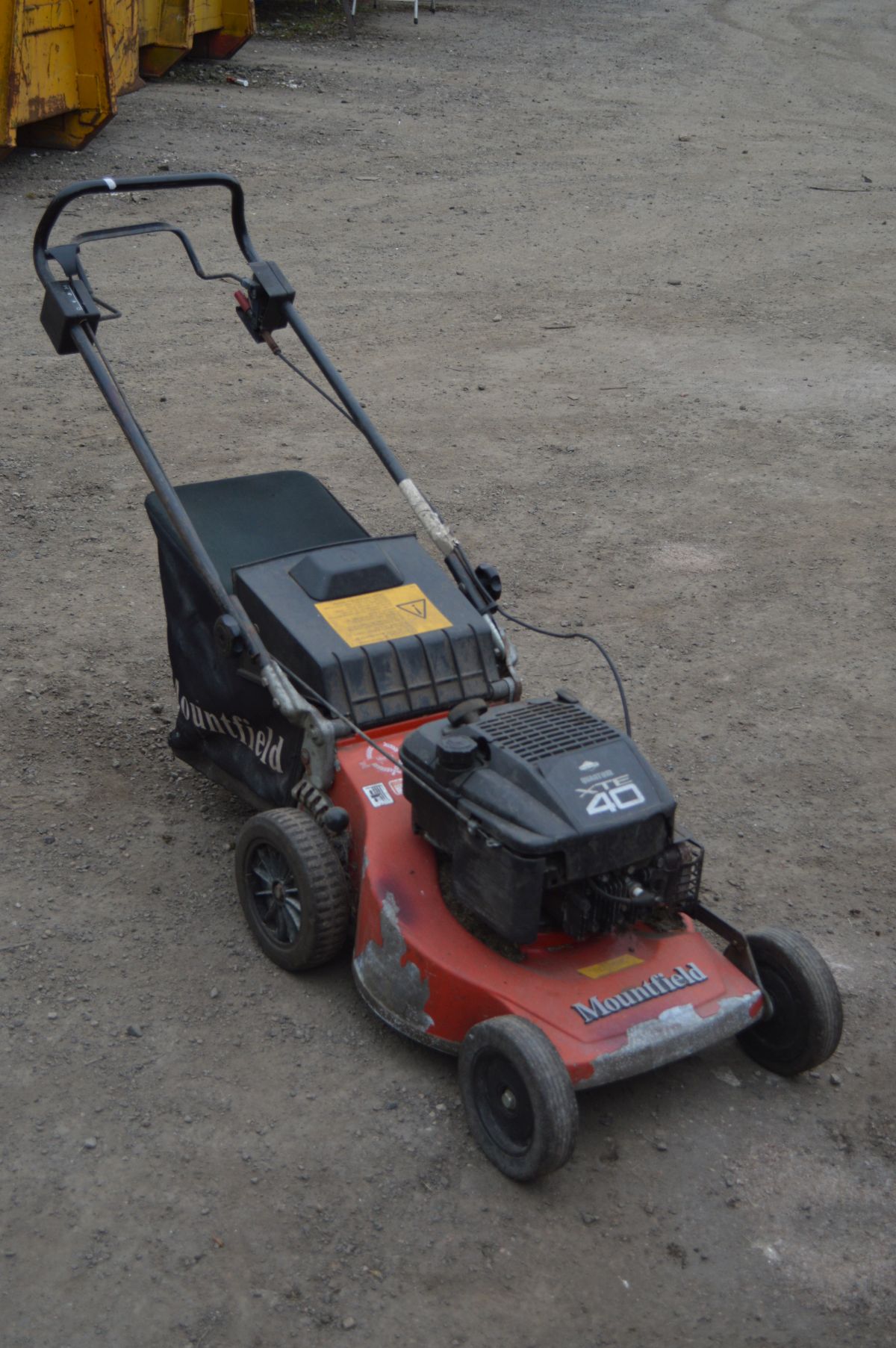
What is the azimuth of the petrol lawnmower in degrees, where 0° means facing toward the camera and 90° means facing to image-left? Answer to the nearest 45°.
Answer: approximately 315°

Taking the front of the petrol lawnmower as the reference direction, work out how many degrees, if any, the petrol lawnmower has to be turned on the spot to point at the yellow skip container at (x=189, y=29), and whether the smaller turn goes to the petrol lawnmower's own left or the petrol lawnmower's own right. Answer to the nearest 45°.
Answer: approximately 135° to the petrol lawnmower's own left

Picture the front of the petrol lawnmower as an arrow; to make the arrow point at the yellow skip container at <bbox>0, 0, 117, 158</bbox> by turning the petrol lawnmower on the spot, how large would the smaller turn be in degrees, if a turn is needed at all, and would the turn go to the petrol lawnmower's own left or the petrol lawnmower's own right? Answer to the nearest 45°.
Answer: approximately 135° to the petrol lawnmower's own left

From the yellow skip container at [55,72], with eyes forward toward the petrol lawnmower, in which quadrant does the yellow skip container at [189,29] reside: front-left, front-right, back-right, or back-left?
back-left
